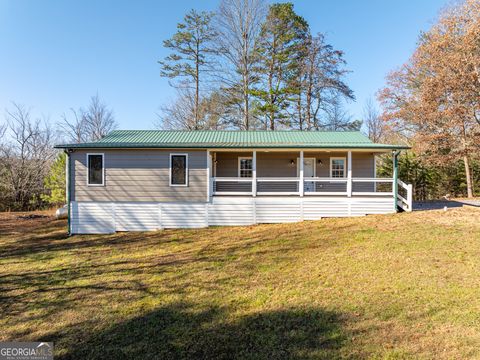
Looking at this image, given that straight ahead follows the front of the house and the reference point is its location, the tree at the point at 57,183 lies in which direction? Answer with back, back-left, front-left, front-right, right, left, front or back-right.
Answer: back-right

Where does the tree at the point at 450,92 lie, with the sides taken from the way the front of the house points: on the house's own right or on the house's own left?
on the house's own left

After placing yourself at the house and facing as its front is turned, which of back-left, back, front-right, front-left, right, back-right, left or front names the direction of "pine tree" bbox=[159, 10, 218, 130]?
back

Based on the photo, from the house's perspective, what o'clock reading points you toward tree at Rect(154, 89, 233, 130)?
The tree is roughly at 6 o'clock from the house.

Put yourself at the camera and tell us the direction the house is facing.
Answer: facing the viewer

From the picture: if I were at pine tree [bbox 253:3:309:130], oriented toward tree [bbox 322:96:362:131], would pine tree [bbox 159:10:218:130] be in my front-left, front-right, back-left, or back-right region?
back-left

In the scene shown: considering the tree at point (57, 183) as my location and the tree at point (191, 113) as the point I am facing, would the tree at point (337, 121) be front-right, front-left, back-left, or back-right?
front-right

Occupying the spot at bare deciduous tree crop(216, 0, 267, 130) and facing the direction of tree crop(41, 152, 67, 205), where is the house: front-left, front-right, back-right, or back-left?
front-left
